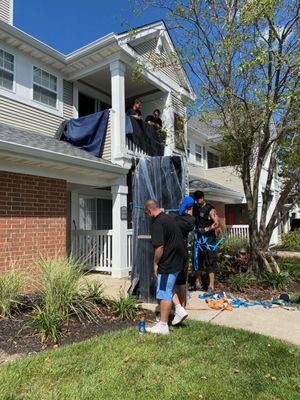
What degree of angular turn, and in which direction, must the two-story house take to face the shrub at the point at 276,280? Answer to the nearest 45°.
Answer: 0° — it already faces it

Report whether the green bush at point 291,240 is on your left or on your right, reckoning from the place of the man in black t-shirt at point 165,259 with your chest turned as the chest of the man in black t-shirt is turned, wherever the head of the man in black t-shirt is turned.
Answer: on your right

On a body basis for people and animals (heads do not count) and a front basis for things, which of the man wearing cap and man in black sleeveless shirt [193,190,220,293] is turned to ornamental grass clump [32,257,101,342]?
the man in black sleeveless shirt

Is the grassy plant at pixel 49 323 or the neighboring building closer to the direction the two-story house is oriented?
the grassy plant

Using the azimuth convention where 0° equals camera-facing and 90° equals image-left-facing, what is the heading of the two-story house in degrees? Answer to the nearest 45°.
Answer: approximately 315°

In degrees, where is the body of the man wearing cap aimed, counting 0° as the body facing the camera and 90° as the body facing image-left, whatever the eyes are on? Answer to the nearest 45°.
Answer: approximately 225°
